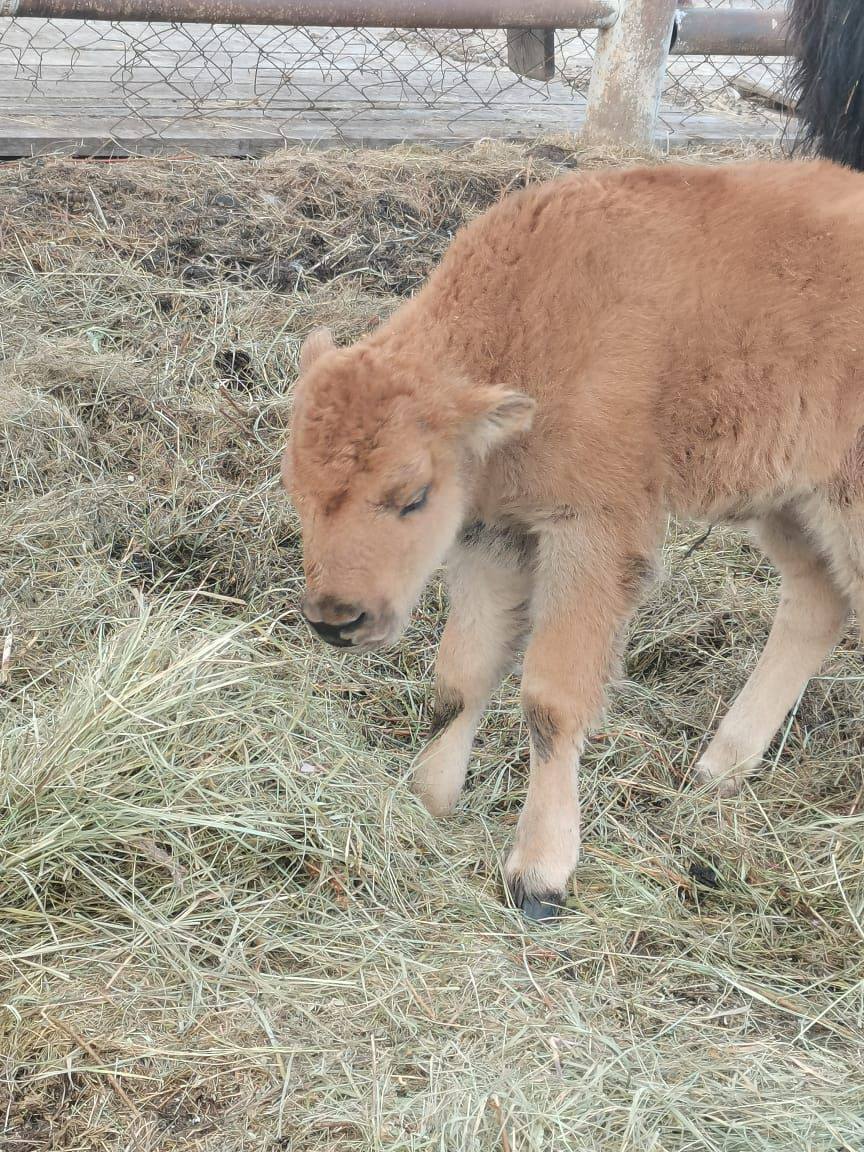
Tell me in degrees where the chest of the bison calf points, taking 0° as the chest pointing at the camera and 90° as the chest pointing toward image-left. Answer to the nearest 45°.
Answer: approximately 45°

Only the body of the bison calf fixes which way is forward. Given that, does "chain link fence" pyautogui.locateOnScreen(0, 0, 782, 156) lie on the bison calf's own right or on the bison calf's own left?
on the bison calf's own right

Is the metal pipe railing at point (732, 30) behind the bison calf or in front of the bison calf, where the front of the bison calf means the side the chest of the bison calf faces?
behind

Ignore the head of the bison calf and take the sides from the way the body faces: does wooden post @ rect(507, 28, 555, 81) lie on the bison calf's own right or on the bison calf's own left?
on the bison calf's own right

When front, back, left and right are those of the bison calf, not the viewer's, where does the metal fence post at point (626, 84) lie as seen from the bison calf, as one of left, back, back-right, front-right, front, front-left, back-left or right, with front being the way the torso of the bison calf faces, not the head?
back-right

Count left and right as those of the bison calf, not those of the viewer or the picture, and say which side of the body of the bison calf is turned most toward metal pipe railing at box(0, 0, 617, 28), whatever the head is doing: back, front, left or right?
right

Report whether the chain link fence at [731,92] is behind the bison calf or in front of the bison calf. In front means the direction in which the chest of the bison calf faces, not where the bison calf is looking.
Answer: behind
